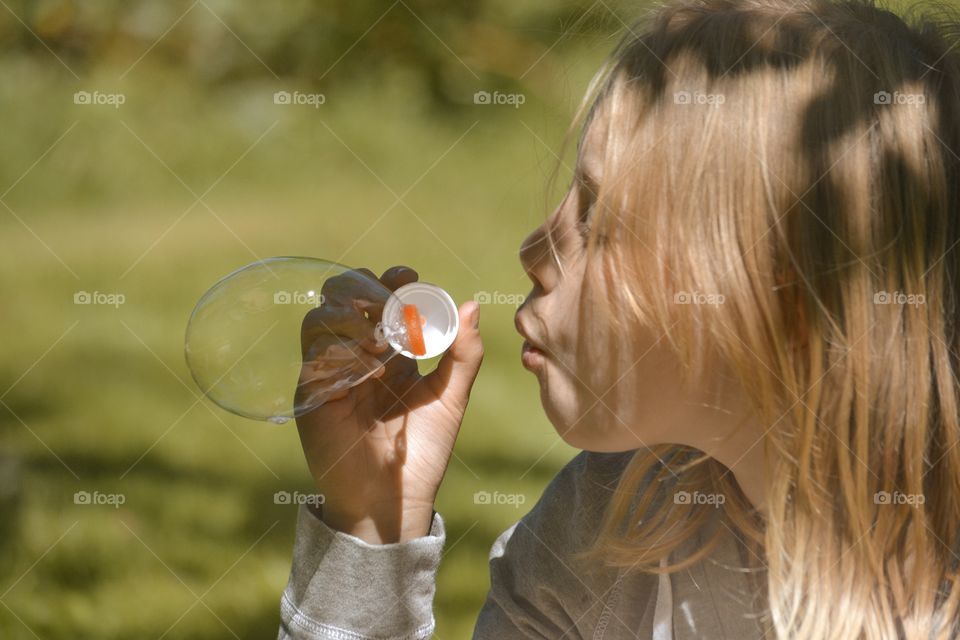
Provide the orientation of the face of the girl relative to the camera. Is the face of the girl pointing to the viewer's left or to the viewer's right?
to the viewer's left

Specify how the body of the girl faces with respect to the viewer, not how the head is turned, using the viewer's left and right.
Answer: facing to the left of the viewer
